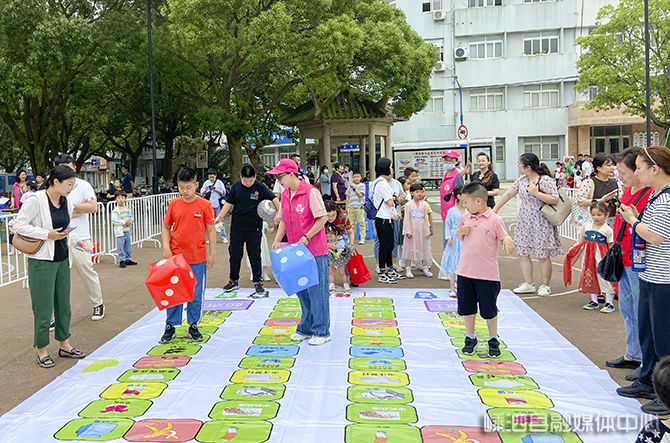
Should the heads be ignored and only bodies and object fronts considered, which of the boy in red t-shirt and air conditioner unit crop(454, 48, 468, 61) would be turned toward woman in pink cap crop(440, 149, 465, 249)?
the air conditioner unit

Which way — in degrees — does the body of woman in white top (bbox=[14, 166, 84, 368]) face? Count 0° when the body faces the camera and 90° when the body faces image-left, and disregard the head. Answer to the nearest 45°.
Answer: approximately 315°

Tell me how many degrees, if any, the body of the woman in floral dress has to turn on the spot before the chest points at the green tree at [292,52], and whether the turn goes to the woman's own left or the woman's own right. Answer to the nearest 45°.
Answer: approximately 90° to the woman's own right

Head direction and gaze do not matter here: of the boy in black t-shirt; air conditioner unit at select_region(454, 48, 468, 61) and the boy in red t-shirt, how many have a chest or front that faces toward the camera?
3

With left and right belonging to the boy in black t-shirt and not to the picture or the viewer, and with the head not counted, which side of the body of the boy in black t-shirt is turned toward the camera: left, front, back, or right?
front

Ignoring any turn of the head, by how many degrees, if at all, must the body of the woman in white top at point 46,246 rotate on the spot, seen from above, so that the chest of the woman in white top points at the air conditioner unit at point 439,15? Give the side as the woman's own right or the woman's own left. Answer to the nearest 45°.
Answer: approximately 90° to the woman's own left

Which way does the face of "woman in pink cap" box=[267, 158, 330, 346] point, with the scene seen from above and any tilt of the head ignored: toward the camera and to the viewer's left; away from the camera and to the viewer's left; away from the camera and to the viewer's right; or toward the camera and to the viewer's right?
toward the camera and to the viewer's left

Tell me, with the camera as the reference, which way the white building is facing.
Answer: facing the viewer

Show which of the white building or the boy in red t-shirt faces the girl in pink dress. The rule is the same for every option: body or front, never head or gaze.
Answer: the white building

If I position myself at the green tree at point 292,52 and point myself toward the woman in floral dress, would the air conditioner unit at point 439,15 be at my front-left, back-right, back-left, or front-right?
back-left

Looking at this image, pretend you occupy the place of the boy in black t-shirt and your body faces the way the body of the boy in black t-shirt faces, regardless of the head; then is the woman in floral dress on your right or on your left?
on your left

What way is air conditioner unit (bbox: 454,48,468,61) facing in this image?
toward the camera
